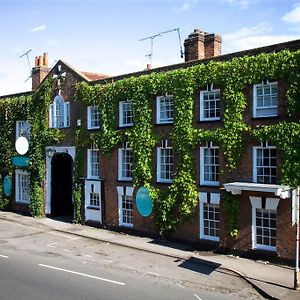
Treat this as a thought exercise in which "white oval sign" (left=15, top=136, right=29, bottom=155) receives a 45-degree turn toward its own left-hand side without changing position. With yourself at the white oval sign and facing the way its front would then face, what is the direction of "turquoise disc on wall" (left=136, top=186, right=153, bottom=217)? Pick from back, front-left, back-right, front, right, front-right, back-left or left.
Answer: front-left

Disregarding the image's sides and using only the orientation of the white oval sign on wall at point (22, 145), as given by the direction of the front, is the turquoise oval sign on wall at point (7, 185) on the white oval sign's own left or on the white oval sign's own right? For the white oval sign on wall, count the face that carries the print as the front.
on the white oval sign's own right

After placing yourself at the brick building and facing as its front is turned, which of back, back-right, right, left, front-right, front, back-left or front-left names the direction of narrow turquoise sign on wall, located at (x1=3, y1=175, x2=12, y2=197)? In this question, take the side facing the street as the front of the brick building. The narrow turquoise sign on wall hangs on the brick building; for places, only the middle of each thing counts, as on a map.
right

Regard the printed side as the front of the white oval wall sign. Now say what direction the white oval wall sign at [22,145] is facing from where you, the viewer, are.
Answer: facing the viewer and to the left of the viewer

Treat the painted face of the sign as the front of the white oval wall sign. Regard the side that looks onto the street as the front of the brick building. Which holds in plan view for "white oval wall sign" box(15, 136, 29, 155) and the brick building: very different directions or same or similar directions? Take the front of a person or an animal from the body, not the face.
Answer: same or similar directions
